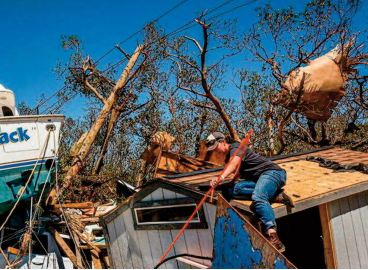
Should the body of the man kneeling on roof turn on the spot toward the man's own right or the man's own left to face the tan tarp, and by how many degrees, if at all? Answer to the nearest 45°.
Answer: approximately 135° to the man's own right

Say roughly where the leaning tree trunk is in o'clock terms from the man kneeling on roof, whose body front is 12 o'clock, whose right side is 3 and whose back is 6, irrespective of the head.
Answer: The leaning tree trunk is roughly at 2 o'clock from the man kneeling on roof.

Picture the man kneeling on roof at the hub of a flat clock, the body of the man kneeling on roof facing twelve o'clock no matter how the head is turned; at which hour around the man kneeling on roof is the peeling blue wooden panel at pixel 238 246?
The peeling blue wooden panel is roughly at 10 o'clock from the man kneeling on roof.

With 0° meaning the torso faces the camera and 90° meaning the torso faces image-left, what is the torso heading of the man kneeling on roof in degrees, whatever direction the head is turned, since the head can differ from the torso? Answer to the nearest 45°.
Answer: approximately 90°

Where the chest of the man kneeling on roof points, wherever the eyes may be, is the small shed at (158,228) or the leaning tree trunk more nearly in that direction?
the small shed

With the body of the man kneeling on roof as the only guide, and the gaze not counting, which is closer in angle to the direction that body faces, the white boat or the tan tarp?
the white boat
